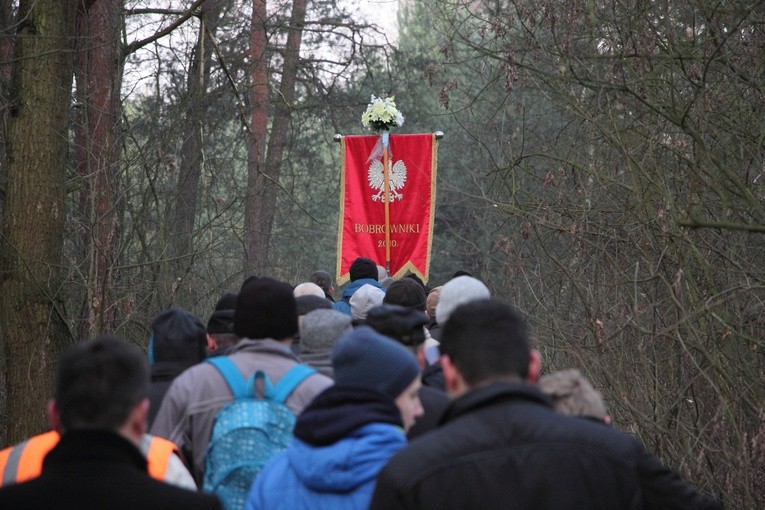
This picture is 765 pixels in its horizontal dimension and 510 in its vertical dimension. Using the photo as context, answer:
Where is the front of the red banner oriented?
toward the camera
